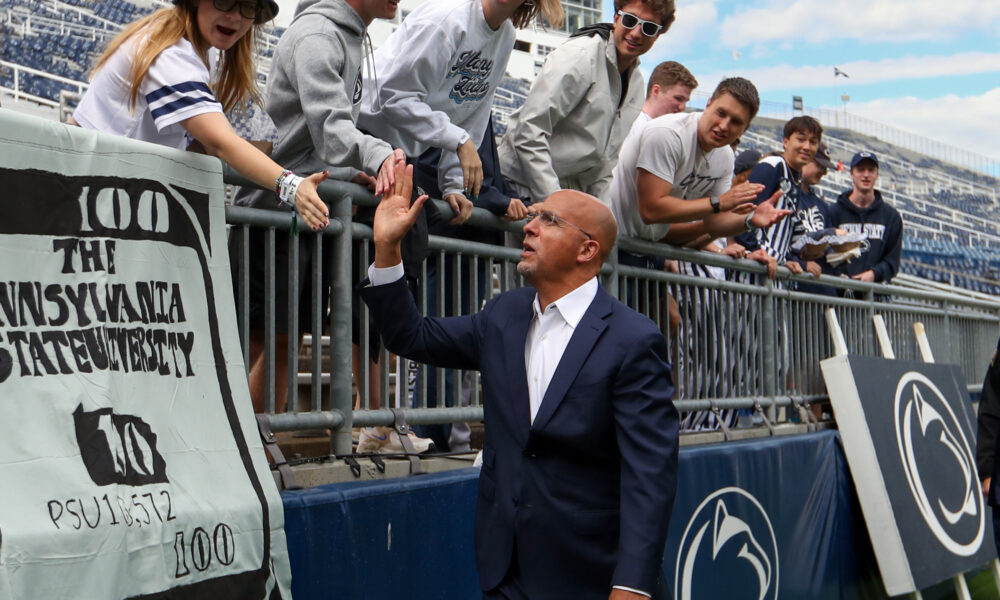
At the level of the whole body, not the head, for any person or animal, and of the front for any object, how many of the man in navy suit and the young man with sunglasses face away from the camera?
0

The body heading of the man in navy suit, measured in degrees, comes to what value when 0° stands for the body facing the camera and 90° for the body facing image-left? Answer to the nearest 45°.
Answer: approximately 45°

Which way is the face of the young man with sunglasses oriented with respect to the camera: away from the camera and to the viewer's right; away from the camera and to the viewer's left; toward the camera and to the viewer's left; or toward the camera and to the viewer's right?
toward the camera and to the viewer's left

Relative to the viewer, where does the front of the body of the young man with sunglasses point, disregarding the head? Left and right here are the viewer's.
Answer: facing the viewer and to the right of the viewer

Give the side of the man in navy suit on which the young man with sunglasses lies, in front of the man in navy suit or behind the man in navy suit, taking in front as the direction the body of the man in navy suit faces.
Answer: behind

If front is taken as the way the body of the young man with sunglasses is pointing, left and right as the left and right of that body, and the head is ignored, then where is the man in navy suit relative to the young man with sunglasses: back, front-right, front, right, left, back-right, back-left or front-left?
front-right
